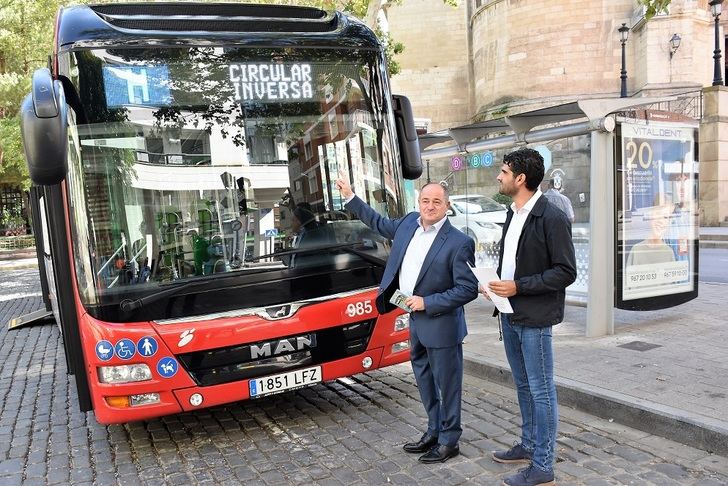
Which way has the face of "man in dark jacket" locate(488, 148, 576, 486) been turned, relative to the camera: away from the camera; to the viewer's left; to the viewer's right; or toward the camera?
to the viewer's left

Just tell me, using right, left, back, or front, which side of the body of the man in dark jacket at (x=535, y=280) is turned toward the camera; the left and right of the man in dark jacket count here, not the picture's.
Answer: left

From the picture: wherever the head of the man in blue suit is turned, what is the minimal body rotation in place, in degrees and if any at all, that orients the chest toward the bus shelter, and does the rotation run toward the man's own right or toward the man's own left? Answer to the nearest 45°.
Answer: approximately 180°

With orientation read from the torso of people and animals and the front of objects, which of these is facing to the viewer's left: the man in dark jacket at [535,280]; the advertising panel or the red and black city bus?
the man in dark jacket

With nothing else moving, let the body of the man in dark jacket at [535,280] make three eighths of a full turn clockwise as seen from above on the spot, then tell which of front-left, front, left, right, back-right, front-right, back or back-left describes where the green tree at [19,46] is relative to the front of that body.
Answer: left

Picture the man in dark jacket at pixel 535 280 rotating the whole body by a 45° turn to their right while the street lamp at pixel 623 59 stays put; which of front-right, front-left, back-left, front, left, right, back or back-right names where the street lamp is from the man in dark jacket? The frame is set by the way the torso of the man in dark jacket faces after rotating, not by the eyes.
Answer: front-right

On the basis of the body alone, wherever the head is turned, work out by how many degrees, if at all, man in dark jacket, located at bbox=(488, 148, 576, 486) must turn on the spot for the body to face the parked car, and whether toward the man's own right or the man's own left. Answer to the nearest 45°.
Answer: approximately 90° to the man's own right

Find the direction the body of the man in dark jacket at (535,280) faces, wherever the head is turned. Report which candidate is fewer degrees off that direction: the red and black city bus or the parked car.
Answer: the red and black city bus

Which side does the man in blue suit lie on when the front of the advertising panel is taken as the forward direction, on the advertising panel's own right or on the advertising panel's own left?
on the advertising panel's own right

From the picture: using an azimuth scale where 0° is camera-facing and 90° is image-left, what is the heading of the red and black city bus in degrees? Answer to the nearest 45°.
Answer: approximately 315°

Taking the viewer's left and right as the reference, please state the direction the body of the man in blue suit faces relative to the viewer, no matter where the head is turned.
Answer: facing the viewer and to the left of the viewer

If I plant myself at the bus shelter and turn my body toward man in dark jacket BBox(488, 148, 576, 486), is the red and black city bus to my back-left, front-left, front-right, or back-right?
front-right

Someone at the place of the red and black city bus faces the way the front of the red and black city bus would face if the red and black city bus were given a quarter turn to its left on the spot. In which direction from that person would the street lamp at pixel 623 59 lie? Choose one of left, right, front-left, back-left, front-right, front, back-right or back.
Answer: front

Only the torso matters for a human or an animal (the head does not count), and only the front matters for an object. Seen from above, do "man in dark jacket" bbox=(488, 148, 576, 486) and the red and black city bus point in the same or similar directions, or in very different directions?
very different directions
